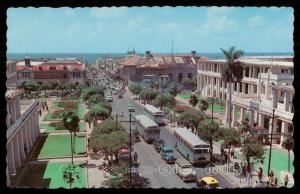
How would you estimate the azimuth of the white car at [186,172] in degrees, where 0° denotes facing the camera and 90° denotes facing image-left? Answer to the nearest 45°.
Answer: approximately 315°

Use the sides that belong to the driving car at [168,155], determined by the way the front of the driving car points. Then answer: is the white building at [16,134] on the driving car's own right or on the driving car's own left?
on the driving car's own right

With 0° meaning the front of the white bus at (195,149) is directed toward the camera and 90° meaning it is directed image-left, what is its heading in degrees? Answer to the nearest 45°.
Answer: approximately 315°

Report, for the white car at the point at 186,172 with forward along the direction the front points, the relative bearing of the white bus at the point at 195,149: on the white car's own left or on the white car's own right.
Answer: on the white car's own left

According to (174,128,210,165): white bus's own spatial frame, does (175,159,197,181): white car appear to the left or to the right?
on its right

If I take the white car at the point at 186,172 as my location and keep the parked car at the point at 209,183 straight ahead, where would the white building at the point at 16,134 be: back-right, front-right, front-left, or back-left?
back-right

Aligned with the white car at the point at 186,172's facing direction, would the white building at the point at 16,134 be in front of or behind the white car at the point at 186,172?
behind
